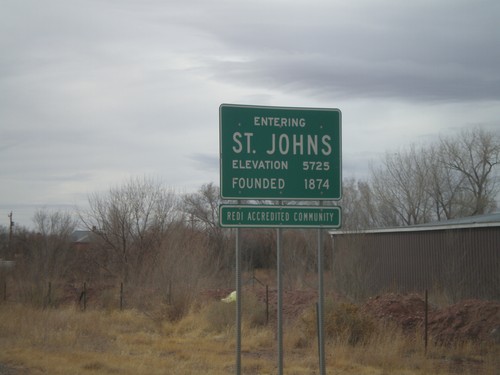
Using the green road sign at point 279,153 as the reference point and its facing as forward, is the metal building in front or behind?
behind

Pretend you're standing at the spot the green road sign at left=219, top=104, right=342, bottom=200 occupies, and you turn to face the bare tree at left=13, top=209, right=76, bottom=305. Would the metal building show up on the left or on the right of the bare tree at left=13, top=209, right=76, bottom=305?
right

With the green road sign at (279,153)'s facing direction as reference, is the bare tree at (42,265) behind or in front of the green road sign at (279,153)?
behind

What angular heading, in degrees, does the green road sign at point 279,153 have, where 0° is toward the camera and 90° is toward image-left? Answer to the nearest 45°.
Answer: approximately 0°

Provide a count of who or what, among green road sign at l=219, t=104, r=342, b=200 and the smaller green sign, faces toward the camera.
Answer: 2

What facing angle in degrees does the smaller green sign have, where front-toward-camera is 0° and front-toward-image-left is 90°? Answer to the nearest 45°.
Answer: approximately 0°
